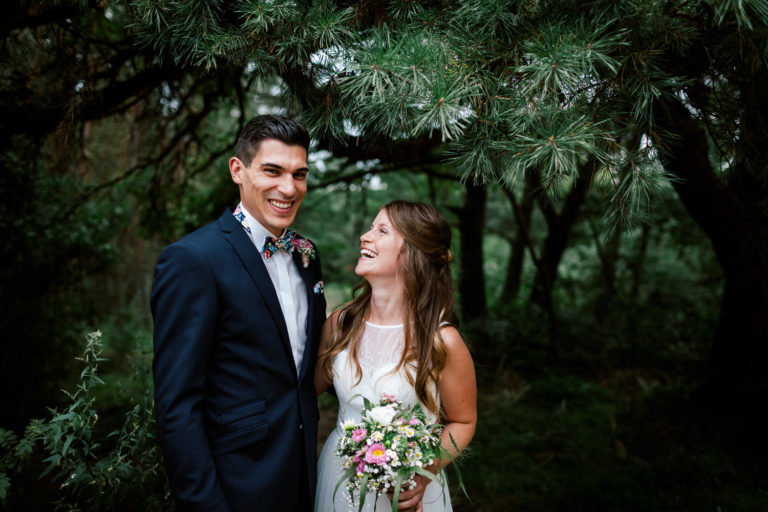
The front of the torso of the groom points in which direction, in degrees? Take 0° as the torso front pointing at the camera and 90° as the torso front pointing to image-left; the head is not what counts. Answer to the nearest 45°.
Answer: approximately 315°

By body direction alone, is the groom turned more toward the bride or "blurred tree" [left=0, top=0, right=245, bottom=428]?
the bride

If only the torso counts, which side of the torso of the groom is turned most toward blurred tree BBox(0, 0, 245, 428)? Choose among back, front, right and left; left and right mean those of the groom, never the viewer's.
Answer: back

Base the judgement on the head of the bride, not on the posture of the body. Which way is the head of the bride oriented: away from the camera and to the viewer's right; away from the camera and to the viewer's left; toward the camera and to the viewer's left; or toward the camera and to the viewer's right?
toward the camera and to the viewer's left
